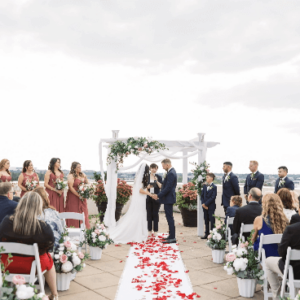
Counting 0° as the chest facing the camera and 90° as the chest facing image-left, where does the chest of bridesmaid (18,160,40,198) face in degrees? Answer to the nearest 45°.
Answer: approximately 315°

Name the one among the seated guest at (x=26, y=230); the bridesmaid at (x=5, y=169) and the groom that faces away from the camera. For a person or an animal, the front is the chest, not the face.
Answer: the seated guest

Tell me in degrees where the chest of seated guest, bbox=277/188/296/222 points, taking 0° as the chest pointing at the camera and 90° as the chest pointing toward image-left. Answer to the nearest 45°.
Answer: approximately 135°

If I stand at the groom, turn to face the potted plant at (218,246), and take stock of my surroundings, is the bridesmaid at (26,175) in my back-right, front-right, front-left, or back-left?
back-right

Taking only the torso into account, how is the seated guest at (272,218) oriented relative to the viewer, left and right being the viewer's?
facing away from the viewer and to the left of the viewer

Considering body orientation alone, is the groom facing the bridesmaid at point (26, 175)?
yes

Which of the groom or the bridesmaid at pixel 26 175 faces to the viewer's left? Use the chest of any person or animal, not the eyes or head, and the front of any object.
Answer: the groom

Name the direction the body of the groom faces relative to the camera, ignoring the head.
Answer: to the viewer's left

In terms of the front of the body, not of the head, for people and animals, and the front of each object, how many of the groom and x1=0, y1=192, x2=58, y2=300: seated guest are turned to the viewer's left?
1

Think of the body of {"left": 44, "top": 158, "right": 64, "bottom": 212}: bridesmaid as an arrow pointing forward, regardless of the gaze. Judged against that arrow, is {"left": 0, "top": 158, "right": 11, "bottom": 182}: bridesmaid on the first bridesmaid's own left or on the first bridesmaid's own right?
on the first bridesmaid's own right

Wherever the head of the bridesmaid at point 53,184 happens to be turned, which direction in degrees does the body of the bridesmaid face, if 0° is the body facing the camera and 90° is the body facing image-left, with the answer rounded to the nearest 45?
approximately 315°

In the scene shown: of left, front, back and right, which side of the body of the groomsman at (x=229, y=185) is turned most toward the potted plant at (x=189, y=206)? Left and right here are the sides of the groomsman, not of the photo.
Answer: right

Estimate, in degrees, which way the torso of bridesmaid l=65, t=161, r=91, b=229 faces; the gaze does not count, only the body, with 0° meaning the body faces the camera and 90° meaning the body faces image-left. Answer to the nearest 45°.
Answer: approximately 315°

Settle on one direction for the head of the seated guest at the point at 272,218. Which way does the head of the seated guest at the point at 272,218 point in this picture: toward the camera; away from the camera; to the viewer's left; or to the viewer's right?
away from the camera
